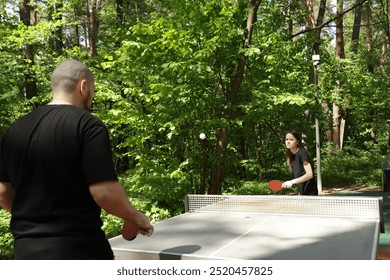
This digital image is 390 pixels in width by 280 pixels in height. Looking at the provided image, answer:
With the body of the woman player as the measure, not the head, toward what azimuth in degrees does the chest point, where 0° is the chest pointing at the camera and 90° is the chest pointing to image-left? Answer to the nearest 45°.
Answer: approximately 45°

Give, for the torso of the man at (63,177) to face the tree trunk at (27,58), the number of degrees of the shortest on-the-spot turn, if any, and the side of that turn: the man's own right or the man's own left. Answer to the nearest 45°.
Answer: approximately 45° to the man's own left

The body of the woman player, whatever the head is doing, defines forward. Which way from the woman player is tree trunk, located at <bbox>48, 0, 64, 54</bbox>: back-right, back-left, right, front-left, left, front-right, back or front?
right

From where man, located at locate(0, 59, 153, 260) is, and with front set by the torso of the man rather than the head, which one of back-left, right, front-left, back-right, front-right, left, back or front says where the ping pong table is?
front

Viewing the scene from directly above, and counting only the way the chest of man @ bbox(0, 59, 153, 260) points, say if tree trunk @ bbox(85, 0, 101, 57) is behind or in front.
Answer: in front

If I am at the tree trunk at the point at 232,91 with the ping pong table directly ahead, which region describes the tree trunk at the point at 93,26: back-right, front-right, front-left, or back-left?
back-right

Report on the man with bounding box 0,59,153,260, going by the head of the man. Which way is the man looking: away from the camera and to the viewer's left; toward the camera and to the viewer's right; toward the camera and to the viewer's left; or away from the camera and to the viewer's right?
away from the camera and to the viewer's right

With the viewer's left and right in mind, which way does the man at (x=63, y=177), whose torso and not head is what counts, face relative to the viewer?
facing away from the viewer and to the right of the viewer

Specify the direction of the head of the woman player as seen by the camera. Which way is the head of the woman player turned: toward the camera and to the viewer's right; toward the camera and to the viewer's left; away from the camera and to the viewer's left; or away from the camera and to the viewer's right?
toward the camera and to the viewer's left

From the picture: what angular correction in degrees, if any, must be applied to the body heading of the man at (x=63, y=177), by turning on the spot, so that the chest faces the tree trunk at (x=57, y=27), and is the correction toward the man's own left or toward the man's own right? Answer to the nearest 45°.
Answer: approximately 45° to the man's own left
